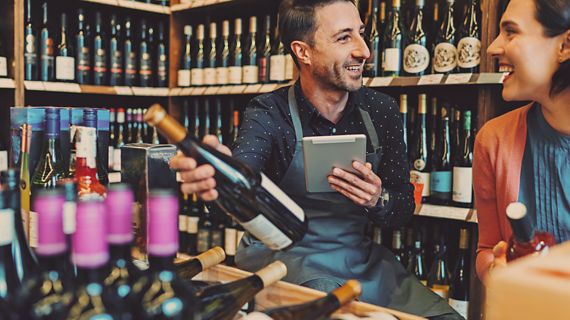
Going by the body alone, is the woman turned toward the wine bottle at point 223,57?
no

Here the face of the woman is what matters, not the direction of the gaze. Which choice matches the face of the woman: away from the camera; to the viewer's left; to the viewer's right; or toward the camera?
to the viewer's left

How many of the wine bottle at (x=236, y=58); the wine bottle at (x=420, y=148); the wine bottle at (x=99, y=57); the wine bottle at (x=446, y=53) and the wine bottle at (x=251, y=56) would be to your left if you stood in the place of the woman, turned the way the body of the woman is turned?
0

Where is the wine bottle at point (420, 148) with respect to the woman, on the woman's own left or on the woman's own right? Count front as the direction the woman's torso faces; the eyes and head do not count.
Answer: on the woman's own right

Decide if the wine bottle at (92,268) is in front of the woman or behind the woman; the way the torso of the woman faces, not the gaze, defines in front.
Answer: in front

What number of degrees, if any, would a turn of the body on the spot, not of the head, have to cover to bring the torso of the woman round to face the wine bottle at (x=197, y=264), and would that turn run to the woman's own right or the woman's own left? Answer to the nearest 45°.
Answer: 0° — they already face it

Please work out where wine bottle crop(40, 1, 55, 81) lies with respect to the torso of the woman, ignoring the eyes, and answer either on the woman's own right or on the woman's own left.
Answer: on the woman's own right

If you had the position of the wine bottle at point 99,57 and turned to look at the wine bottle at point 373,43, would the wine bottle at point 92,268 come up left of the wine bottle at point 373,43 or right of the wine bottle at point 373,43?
right

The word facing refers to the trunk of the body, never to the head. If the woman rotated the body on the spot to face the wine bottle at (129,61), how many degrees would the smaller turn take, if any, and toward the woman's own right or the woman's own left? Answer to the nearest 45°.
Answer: approximately 90° to the woman's own right

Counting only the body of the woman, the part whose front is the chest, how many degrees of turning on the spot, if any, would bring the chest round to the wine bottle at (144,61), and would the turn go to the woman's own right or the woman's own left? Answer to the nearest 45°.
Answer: approximately 90° to the woman's own right

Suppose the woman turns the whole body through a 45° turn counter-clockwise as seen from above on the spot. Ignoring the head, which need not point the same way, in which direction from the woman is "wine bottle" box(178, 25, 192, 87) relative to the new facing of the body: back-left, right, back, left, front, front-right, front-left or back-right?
back-right

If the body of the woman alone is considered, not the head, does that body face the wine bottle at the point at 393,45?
no

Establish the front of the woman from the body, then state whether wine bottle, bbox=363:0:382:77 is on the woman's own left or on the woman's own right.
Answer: on the woman's own right

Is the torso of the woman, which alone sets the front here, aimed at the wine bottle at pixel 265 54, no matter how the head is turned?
no

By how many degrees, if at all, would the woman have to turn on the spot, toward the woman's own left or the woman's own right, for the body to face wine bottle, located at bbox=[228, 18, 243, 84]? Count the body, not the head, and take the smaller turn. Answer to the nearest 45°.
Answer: approximately 90° to the woman's own right

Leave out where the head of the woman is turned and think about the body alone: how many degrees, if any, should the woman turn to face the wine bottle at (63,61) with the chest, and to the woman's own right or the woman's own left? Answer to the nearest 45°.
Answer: approximately 45° to the woman's own right

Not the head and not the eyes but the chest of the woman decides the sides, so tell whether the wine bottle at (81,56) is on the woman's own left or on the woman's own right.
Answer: on the woman's own right

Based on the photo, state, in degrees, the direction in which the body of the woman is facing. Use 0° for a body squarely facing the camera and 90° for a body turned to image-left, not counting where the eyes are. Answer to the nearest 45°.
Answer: approximately 45°

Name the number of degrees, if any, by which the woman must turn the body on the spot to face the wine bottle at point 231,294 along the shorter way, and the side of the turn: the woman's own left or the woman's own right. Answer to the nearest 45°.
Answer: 0° — they already face it

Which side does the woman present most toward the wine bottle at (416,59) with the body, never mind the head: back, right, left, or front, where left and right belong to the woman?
right

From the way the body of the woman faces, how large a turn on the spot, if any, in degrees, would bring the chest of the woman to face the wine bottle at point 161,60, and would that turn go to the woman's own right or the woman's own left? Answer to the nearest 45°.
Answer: approximately 90° to the woman's own right

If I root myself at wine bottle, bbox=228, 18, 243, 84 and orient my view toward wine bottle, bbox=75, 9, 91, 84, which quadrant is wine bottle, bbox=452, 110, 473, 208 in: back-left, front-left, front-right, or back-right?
back-left

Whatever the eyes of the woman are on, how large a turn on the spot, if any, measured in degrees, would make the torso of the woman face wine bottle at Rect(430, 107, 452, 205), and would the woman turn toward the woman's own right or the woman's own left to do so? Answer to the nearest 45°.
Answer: approximately 135° to the woman's own right

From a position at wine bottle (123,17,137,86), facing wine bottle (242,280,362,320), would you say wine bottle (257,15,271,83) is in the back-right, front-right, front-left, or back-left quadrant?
front-left
